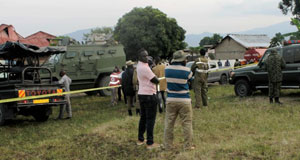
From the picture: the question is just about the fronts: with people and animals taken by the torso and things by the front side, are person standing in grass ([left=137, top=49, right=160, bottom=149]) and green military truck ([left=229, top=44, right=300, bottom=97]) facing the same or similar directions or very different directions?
very different directions

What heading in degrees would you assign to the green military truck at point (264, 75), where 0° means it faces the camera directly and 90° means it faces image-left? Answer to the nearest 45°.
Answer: approximately 90°

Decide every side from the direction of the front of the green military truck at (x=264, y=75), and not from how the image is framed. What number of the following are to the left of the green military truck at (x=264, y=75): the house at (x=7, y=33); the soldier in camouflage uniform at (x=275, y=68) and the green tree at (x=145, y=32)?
1

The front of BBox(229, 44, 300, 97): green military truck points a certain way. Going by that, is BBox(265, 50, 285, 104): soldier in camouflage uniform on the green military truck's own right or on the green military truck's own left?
on the green military truck's own left

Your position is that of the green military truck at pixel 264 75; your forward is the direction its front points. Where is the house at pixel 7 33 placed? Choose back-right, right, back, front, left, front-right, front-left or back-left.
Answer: front-right

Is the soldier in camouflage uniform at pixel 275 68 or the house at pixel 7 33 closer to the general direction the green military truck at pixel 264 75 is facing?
the house

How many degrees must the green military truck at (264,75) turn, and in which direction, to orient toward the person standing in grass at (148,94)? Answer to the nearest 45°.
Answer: approximately 90° to its left
